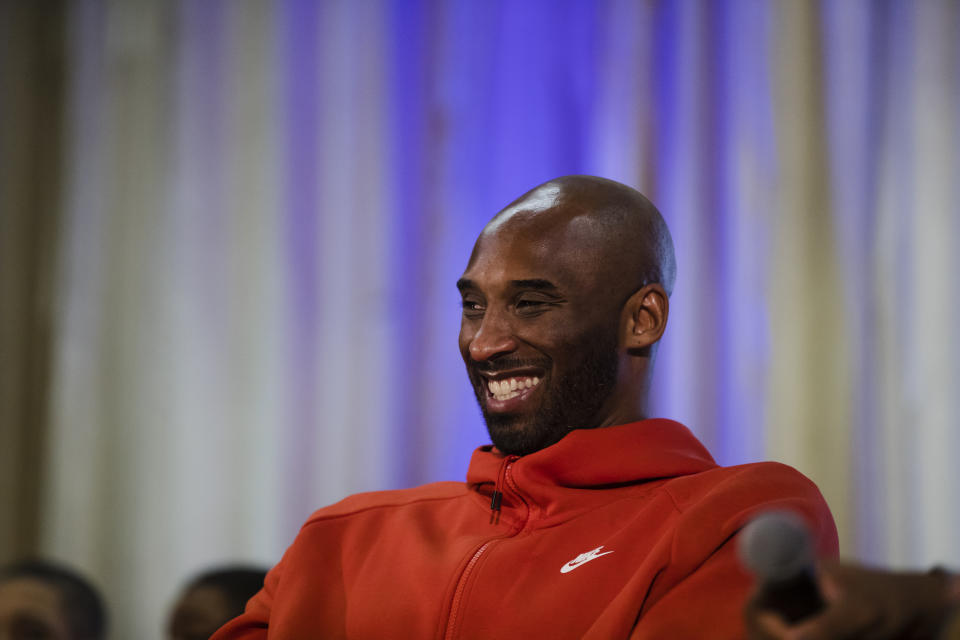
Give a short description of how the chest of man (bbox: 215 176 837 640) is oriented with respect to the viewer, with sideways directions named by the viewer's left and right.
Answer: facing the viewer and to the left of the viewer

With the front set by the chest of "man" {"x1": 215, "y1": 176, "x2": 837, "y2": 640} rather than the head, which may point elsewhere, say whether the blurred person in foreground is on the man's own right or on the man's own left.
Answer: on the man's own left

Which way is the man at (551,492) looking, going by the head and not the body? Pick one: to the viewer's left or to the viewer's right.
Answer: to the viewer's left
